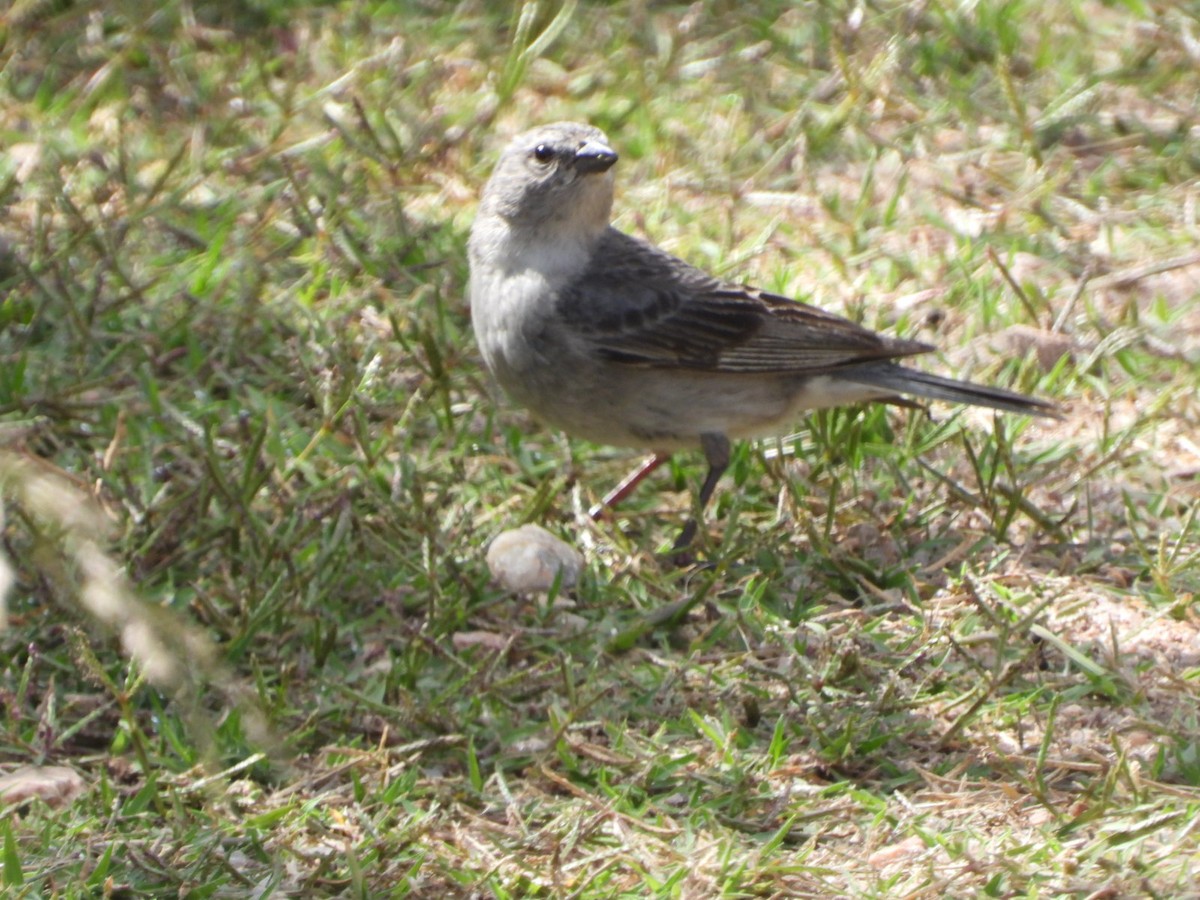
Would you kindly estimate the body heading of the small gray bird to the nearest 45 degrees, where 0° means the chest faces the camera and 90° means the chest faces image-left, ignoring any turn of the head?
approximately 90°

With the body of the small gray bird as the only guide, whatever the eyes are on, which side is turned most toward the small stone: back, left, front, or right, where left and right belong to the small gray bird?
left
